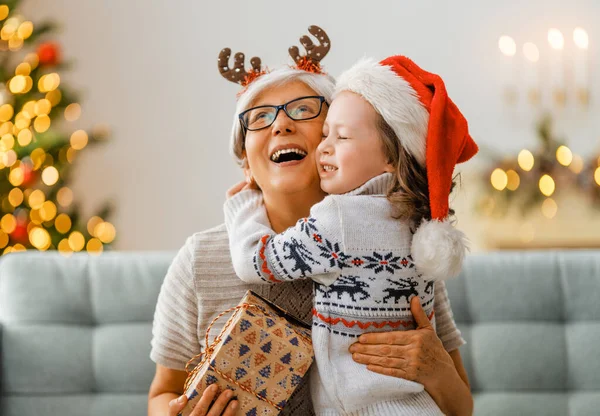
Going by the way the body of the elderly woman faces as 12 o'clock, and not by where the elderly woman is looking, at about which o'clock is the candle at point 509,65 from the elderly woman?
The candle is roughly at 7 o'clock from the elderly woman.

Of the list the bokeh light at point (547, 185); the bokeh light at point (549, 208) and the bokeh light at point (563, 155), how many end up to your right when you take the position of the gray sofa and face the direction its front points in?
0

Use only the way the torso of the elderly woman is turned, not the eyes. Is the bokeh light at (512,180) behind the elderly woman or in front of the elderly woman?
behind

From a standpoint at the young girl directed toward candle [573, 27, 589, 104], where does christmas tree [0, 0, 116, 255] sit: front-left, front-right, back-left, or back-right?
front-left

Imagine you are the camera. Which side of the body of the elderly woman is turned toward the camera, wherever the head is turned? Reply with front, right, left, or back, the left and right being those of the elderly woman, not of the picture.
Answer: front

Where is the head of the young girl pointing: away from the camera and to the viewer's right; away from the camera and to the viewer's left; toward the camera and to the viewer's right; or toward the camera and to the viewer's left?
toward the camera and to the viewer's left

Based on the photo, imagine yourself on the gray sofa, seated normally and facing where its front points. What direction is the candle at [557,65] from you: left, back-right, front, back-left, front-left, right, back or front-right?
back-left

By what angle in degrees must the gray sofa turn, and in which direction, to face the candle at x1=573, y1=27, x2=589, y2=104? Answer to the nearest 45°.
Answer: approximately 135° to its left

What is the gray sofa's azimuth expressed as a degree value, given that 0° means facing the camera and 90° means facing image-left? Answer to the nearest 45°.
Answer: approximately 0°

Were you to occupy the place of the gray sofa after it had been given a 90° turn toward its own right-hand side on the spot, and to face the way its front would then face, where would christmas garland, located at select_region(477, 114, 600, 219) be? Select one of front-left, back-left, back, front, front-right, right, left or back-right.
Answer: back-right

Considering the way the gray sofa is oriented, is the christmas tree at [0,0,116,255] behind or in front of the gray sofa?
behind

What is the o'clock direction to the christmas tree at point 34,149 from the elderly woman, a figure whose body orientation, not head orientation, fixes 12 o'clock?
The christmas tree is roughly at 5 o'clock from the elderly woman.

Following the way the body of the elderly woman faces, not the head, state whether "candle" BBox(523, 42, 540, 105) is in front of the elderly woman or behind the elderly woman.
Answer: behind

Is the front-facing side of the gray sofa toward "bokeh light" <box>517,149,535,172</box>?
no

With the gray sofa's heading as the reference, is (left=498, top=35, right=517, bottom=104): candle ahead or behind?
behind

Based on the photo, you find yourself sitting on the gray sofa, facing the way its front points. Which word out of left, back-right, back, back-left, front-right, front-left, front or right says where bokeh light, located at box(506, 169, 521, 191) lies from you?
back-left

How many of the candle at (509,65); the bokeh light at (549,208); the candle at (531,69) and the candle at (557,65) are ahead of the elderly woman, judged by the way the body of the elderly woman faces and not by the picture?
0

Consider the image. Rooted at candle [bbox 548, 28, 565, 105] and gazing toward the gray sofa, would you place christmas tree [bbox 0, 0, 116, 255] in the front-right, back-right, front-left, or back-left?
front-right
